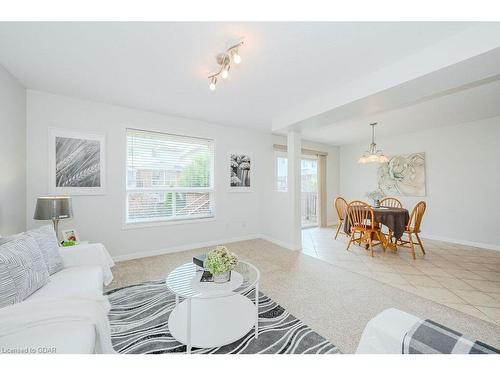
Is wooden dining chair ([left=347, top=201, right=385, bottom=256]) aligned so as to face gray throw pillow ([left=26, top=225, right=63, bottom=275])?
no

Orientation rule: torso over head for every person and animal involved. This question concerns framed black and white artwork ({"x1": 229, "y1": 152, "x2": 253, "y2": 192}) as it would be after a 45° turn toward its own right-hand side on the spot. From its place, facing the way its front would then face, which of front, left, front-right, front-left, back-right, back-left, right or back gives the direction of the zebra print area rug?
front-left

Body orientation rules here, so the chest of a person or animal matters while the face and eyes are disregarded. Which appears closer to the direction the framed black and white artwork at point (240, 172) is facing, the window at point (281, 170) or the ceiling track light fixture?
the ceiling track light fixture

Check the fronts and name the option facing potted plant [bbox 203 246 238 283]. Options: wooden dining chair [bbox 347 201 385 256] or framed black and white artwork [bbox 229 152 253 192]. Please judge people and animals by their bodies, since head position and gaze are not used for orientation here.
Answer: the framed black and white artwork

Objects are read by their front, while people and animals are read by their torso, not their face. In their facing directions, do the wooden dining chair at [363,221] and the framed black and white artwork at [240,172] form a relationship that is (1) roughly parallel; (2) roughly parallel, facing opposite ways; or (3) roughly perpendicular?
roughly perpendicular

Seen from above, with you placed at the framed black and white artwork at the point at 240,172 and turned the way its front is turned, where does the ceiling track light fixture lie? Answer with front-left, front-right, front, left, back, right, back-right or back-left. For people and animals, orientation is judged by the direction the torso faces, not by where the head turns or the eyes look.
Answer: front

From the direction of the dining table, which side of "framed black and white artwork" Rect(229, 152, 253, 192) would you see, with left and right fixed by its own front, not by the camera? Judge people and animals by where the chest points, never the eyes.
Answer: left

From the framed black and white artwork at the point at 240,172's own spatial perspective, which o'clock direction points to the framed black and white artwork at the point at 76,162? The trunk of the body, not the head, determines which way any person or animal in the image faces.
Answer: the framed black and white artwork at the point at 76,162 is roughly at 2 o'clock from the framed black and white artwork at the point at 240,172.

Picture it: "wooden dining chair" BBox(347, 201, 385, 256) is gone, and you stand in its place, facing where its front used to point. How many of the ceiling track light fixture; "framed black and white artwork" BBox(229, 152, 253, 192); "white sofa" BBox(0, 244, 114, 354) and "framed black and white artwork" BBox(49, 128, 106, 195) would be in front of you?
0

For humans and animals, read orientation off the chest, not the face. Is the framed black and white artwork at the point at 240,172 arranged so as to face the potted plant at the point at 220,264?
yes

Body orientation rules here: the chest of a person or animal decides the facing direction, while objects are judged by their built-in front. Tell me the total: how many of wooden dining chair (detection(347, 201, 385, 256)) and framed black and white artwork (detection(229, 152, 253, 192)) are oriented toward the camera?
1

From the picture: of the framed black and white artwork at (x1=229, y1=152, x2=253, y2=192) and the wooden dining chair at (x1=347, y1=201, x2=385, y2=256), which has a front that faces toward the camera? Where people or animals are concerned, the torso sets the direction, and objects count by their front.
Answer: the framed black and white artwork

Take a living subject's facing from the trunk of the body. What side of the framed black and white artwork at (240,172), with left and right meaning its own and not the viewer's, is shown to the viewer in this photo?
front

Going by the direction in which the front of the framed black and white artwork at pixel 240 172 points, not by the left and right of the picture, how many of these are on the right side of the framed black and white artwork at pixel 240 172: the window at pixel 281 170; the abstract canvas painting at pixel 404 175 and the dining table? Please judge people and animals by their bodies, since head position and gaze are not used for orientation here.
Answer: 0

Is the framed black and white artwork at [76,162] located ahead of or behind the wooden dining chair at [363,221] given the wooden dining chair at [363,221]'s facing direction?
behind

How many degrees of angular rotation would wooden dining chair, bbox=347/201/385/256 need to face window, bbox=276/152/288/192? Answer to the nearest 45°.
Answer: approximately 90° to its left

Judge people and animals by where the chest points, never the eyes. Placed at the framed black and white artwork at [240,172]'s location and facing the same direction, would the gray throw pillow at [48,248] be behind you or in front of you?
in front

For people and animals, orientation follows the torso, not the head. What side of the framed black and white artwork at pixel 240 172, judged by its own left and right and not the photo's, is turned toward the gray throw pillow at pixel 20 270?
front

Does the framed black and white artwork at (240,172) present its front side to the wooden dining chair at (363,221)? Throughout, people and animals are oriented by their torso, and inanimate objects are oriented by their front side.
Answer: no

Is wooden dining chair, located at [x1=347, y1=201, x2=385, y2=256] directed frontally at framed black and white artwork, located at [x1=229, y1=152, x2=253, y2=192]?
no
